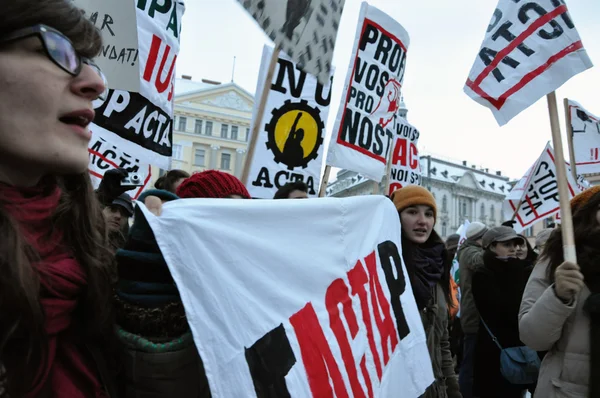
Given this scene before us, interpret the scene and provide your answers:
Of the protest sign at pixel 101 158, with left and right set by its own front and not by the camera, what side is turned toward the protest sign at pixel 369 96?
left

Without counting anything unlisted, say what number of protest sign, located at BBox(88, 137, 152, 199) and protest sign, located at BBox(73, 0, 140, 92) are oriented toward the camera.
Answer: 2

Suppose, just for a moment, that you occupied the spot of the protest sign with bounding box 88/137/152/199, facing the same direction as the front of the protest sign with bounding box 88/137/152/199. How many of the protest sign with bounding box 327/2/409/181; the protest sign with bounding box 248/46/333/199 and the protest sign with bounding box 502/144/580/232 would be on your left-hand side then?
3

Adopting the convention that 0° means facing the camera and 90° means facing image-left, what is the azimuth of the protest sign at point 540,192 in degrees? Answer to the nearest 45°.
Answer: approximately 0°

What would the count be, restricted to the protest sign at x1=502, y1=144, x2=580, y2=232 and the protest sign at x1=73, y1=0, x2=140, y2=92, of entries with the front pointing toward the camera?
2

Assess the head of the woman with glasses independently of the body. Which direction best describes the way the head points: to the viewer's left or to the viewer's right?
to the viewer's right
